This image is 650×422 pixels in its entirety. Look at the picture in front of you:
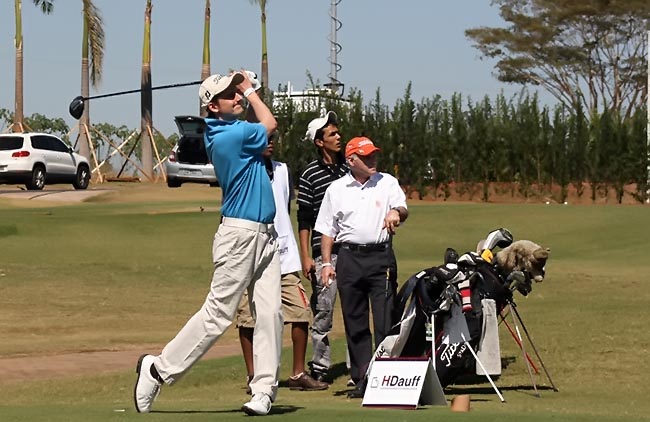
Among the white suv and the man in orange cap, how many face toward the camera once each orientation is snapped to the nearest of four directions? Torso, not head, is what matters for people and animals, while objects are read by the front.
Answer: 1

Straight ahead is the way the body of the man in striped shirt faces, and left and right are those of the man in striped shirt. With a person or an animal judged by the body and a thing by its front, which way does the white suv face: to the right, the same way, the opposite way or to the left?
to the left

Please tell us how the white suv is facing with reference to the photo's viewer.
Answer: facing away from the viewer and to the right of the viewer

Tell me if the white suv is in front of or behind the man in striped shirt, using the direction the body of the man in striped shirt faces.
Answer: behind

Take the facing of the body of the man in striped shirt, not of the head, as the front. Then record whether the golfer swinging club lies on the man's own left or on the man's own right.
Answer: on the man's own right

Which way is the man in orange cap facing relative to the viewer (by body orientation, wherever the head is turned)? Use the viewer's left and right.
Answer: facing the viewer

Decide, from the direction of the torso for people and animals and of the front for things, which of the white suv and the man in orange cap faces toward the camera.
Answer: the man in orange cap

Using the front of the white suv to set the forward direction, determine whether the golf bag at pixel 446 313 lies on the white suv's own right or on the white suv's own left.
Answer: on the white suv's own right

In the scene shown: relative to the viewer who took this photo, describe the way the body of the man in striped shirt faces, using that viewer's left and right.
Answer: facing the viewer and to the right of the viewer

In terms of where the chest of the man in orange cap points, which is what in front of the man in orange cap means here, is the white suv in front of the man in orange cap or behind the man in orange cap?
behind
